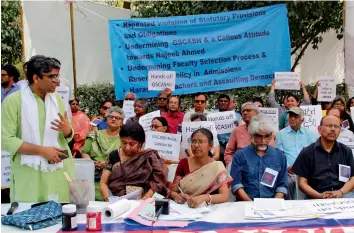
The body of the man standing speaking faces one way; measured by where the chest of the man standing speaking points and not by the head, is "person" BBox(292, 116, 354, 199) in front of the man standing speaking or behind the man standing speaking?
in front

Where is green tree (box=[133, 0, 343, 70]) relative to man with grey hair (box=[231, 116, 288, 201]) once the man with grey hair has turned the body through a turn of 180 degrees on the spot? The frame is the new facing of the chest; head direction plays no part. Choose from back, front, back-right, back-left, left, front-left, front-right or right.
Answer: front

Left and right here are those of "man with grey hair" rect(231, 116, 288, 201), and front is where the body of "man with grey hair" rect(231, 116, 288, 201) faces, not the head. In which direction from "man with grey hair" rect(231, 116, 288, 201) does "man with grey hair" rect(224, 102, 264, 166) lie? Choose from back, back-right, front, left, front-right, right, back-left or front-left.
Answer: back

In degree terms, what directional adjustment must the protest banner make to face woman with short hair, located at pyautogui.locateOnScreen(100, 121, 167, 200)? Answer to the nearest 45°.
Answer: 0° — it already faces them

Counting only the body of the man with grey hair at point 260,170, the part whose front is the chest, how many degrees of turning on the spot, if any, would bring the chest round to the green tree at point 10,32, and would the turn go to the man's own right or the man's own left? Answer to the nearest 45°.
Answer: approximately 135° to the man's own right

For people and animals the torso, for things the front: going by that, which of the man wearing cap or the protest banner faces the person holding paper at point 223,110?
the protest banner

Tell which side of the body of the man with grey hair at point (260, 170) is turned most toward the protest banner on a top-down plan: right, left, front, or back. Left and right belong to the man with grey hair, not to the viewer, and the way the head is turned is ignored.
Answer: back

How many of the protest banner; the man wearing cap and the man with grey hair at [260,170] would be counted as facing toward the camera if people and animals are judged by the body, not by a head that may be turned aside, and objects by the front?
3

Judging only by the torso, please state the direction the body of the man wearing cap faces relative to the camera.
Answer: toward the camera

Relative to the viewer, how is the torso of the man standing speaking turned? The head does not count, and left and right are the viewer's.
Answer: facing the viewer and to the right of the viewer

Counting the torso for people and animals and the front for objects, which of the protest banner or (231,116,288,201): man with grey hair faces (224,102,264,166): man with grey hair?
the protest banner

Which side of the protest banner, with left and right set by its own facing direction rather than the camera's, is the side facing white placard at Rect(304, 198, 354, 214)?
front

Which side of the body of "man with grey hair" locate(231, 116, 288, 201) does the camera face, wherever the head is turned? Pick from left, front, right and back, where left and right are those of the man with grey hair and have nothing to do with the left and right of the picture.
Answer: front
